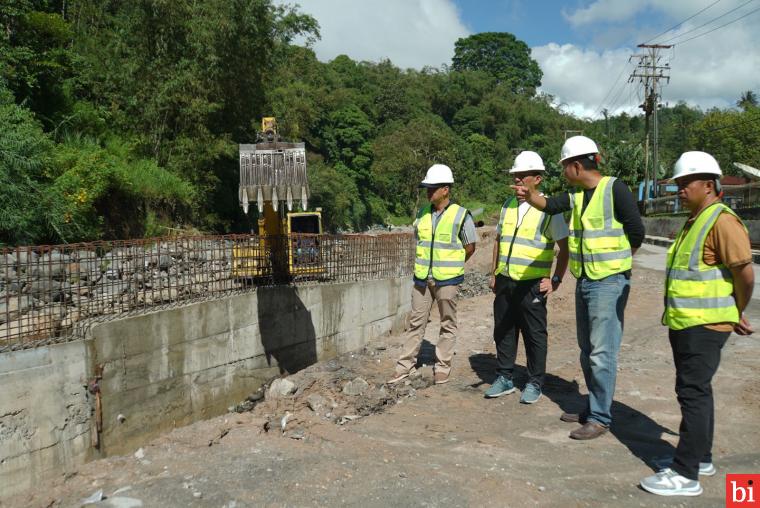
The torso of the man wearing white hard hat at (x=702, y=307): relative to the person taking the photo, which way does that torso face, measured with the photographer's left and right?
facing to the left of the viewer

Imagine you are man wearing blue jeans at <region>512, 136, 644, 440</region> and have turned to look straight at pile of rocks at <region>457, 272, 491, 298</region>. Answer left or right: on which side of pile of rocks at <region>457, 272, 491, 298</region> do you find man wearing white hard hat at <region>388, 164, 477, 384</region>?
left

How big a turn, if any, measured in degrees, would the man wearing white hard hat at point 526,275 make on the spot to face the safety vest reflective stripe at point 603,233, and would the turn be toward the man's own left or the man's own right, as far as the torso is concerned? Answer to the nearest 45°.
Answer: approximately 90° to the man's own left

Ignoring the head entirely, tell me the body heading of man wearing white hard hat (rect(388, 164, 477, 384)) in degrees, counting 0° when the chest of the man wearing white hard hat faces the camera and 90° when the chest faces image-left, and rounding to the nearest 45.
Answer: approximately 45°

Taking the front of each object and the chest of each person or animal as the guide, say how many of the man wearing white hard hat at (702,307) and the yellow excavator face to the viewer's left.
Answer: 1

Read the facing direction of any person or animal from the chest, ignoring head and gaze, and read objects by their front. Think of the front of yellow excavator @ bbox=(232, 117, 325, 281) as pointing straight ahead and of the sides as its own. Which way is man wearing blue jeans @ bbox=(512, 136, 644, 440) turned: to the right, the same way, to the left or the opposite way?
to the right

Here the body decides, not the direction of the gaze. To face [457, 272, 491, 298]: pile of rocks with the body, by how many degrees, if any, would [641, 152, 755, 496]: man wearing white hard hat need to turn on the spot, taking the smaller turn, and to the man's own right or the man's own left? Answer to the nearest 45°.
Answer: approximately 45° to the man's own right

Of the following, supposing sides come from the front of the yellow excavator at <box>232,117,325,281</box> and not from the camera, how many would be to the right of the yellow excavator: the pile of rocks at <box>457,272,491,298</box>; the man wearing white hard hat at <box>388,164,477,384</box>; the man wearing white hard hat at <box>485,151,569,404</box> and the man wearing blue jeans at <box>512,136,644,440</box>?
0

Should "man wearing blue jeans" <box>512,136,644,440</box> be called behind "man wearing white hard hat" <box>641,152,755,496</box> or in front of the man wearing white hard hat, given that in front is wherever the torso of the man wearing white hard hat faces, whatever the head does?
in front

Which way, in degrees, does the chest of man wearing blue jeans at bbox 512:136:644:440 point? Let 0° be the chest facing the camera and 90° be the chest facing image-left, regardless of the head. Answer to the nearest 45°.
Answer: approximately 45°

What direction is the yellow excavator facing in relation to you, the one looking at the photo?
facing the viewer

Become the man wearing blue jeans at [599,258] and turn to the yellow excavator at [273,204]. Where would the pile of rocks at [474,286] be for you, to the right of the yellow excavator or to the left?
right

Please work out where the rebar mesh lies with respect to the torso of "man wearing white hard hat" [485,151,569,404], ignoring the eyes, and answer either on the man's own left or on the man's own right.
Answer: on the man's own right

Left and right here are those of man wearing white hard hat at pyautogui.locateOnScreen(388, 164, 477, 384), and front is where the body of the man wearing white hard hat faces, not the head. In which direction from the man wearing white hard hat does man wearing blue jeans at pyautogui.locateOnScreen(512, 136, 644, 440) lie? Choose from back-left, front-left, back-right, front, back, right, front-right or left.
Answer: left

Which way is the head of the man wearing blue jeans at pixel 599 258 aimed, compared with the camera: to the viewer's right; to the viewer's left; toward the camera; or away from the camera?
to the viewer's left
